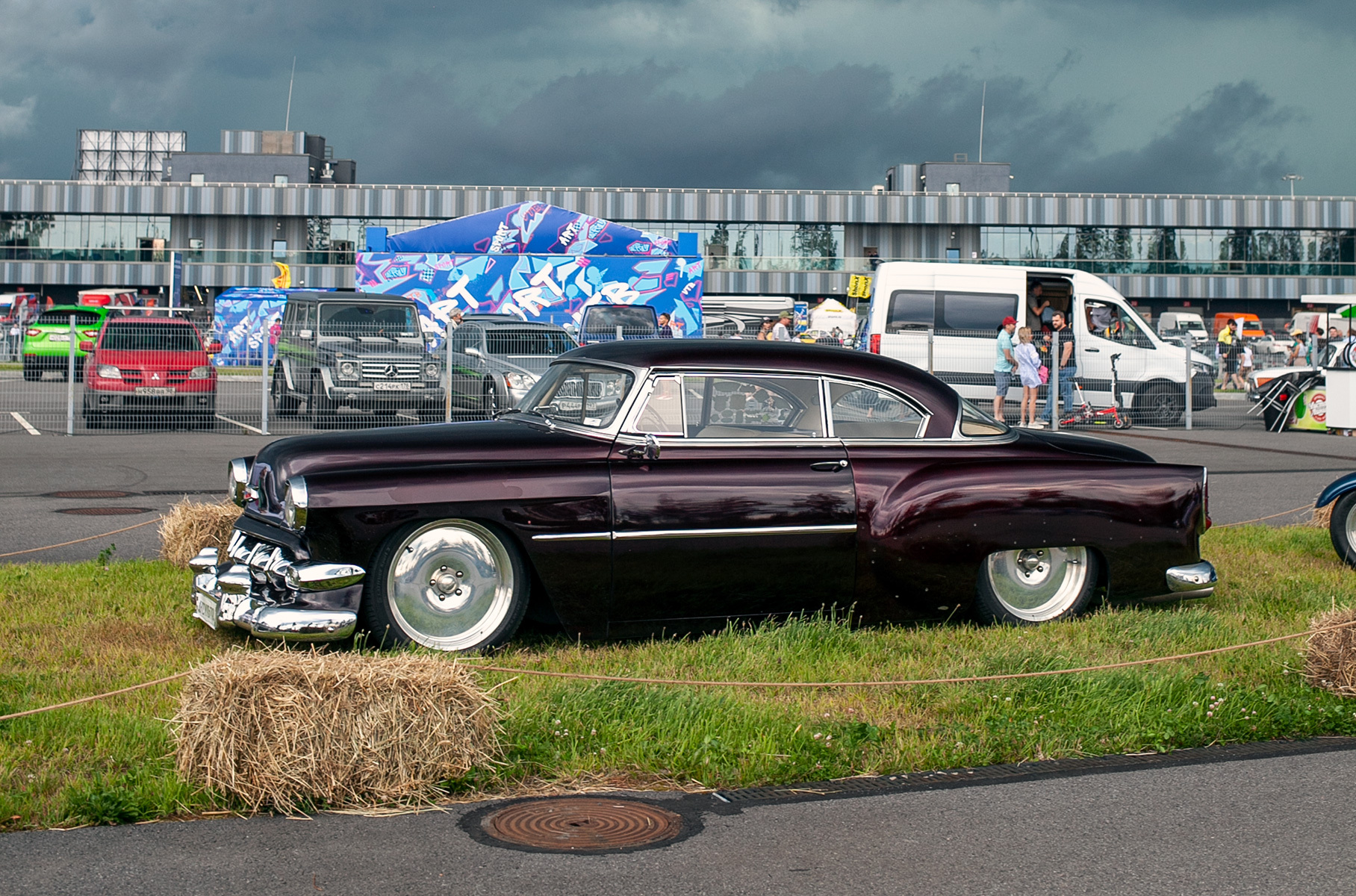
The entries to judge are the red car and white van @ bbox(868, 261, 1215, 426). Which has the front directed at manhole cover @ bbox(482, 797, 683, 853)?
the red car

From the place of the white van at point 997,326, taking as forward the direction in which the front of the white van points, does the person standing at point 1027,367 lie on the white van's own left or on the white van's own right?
on the white van's own right

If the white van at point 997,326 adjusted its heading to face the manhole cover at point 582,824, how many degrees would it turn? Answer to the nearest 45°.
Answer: approximately 90° to its right

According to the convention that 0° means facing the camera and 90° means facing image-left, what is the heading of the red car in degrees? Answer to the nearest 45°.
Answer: approximately 0°

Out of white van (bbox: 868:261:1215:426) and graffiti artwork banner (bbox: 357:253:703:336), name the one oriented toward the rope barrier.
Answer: the graffiti artwork banner

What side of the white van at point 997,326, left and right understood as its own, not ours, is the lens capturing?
right

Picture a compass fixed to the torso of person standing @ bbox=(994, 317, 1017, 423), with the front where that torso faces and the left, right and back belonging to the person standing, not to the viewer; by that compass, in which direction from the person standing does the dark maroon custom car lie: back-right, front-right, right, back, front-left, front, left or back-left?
right

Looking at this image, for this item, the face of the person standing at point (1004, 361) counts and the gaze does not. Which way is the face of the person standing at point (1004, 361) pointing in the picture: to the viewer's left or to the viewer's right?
to the viewer's right

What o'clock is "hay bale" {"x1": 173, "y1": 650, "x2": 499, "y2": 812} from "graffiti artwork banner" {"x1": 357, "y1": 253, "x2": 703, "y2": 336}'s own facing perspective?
The hay bale is roughly at 12 o'clock from the graffiti artwork banner.

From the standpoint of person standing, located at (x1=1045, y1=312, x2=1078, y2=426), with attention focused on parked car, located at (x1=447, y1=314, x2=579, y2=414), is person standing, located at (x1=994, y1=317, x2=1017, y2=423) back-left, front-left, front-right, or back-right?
front-left

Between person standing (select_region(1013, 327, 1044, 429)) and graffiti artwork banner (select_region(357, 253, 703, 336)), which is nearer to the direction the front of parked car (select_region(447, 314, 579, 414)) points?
the person standing

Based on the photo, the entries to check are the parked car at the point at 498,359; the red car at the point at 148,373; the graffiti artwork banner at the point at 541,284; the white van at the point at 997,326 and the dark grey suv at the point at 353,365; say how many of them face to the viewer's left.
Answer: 0

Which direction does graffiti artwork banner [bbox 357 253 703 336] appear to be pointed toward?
toward the camera

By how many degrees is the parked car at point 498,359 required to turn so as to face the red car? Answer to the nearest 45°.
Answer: approximately 135° to its right

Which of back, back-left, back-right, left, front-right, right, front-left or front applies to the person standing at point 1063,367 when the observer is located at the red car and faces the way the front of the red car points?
left

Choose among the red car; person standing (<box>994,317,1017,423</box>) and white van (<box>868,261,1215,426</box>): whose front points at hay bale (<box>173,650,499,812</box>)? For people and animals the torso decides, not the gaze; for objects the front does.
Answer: the red car

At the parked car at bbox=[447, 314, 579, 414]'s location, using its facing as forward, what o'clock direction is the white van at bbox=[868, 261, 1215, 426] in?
The white van is roughly at 10 o'clock from the parked car.

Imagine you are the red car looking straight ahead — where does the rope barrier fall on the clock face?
The rope barrier is roughly at 12 o'clock from the red car.

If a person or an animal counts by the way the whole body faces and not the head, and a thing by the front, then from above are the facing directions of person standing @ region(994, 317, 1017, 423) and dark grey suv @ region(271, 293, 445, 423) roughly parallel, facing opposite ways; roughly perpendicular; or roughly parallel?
roughly perpendicular

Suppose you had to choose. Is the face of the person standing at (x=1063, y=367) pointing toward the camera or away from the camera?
toward the camera
